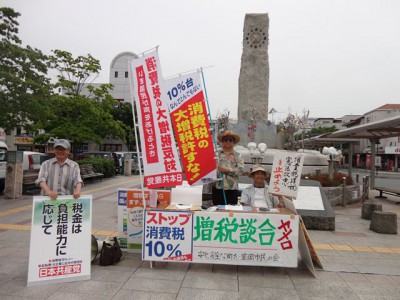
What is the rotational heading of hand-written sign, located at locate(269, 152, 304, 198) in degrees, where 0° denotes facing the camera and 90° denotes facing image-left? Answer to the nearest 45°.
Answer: approximately 0°

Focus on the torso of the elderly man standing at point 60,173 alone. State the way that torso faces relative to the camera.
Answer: toward the camera

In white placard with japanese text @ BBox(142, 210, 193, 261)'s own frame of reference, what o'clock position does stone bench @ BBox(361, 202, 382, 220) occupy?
The stone bench is roughly at 8 o'clock from the white placard with japanese text.

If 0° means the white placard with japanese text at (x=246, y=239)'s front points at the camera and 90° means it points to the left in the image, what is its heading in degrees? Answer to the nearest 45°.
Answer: approximately 0°

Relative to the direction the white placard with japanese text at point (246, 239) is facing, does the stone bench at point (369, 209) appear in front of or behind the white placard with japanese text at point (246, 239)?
behind

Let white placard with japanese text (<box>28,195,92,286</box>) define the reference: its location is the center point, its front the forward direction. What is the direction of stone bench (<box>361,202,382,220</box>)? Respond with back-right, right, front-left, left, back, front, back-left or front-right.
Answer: left

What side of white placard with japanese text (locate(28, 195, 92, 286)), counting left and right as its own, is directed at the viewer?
front

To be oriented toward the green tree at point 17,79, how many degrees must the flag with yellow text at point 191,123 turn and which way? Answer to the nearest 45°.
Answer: approximately 135° to its right

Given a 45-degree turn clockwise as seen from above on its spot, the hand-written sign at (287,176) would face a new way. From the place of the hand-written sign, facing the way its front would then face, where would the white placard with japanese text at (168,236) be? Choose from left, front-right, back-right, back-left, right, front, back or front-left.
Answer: front

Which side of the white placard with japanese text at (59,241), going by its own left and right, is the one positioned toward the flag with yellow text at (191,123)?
left

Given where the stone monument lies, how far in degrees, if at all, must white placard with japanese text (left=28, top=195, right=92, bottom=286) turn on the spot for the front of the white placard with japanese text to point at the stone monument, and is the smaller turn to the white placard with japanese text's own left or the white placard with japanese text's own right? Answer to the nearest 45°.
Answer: approximately 135° to the white placard with japanese text's own left

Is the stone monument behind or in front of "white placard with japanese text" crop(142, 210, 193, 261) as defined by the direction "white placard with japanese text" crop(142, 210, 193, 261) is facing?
behind

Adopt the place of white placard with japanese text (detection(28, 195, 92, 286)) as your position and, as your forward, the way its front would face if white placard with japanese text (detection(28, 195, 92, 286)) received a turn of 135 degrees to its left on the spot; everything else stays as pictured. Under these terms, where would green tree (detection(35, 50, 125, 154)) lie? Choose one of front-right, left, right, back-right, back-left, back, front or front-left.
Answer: front-left

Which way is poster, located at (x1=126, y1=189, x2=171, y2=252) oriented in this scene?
toward the camera
